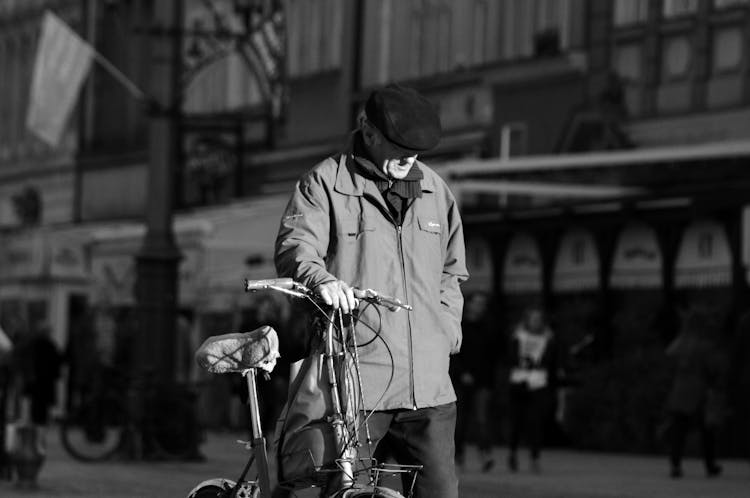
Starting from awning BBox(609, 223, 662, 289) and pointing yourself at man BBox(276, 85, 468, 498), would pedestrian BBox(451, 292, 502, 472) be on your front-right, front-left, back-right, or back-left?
front-right

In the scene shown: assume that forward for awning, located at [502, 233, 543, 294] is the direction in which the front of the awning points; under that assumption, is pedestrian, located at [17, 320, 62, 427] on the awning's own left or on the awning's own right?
on the awning's own right

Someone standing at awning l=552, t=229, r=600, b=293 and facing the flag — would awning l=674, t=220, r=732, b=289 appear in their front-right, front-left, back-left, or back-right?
back-left

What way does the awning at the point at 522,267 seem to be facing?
toward the camera

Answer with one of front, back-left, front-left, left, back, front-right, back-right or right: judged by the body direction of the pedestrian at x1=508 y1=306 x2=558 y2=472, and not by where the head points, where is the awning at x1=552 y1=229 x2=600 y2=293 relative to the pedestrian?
back

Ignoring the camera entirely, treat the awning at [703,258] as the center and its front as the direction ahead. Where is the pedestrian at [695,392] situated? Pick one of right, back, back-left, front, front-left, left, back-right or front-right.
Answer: front

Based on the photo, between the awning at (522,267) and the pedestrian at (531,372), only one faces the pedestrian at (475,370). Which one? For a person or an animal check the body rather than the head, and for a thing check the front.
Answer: the awning

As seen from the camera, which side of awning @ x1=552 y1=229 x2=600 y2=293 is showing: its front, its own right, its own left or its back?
front

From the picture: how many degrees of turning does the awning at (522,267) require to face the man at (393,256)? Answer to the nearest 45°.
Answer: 0° — it already faces them

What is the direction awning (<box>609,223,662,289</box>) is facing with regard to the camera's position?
facing the viewer

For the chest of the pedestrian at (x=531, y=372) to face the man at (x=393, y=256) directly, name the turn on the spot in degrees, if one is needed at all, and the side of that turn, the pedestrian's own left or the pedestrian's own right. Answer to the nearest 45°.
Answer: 0° — they already face them

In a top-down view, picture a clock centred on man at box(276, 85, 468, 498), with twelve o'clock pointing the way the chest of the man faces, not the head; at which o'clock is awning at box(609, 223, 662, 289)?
The awning is roughly at 8 o'clock from the man.

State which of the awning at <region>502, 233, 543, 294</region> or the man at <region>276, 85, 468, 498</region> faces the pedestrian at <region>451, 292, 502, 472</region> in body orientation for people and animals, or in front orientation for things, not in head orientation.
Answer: the awning

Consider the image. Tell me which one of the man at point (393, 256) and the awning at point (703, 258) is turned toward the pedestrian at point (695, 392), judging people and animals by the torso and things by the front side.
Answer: the awning
